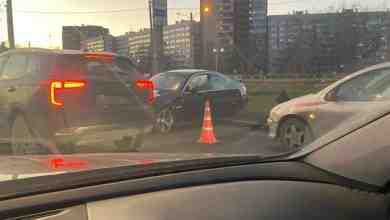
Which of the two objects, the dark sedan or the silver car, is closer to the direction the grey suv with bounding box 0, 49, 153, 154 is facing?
the dark sedan

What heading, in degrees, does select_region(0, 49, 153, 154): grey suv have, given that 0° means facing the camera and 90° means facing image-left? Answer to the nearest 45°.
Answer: approximately 135°

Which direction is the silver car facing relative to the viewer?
to the viewer's left

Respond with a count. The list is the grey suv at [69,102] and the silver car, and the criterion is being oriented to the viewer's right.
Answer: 0
